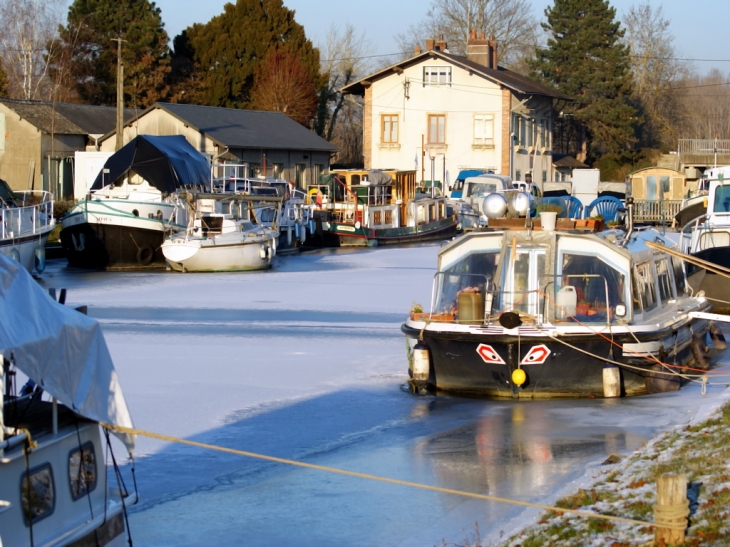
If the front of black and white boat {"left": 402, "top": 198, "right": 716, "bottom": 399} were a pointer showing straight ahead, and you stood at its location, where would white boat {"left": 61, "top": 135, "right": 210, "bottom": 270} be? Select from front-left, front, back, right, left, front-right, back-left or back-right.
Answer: back-right

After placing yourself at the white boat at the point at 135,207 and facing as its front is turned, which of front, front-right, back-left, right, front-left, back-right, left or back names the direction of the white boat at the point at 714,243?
left

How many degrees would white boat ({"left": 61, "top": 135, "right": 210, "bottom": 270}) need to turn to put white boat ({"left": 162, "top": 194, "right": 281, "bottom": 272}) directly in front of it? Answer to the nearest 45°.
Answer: approximately 90° to its left

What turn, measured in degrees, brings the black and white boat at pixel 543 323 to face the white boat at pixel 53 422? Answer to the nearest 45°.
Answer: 0° — it already faces it

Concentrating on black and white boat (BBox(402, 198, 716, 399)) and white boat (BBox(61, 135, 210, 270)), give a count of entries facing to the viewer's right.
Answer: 0

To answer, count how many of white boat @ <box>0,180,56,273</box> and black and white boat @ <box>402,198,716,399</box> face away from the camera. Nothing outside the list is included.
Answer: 0

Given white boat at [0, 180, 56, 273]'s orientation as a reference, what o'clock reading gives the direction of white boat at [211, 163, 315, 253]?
white boat at [211, 163, 315, 253] is roughly at 11 o'clock from white boat at [0, 180, 56, 273].

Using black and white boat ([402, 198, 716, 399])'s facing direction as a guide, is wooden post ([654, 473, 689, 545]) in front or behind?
in front

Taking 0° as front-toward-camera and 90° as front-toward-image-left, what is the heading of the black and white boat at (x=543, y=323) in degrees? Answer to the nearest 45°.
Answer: approximately 0°
